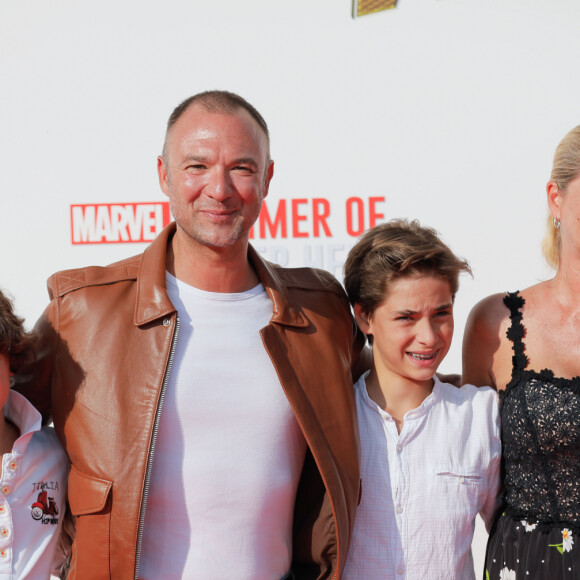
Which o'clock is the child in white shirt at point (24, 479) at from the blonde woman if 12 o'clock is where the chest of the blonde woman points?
The child in white shirt is roughly at 2 o'clock from the blonde woman.

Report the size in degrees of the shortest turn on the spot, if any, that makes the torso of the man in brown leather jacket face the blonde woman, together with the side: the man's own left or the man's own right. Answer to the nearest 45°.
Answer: approximately 90° to the man's own left

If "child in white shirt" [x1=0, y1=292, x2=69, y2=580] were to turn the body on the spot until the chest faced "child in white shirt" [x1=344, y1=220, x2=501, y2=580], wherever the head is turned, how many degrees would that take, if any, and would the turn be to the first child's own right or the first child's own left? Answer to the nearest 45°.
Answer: approximately 90° to the first child's own left

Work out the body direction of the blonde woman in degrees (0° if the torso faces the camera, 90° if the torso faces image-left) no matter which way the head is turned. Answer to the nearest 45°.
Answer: approximately 0°

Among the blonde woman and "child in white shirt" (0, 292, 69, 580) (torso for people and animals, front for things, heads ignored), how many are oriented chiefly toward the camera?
2

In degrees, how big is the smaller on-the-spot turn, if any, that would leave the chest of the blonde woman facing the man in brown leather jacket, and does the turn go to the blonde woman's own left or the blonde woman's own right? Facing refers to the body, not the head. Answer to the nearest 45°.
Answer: approximately 45° to the blonde woman's own right
